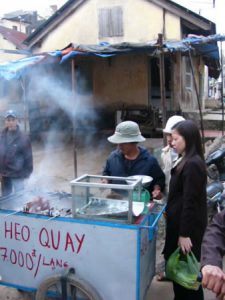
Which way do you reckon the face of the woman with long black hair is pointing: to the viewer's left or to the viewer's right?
to the viewer's left

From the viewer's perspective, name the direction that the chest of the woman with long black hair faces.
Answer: to the viewer's left

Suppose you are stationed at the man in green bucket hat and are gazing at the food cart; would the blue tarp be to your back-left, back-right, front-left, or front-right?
back-right

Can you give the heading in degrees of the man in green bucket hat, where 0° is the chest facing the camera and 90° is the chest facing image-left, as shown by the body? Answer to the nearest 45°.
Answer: approximately 0°

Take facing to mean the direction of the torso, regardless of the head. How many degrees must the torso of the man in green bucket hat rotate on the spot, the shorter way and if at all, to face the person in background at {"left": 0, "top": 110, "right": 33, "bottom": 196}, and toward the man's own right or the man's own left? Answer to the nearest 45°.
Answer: approximately 135° to the man's own right

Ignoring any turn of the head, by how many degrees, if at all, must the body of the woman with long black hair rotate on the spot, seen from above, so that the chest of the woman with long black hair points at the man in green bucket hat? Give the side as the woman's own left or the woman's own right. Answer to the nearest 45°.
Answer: approximately 45° to the woman's own right
